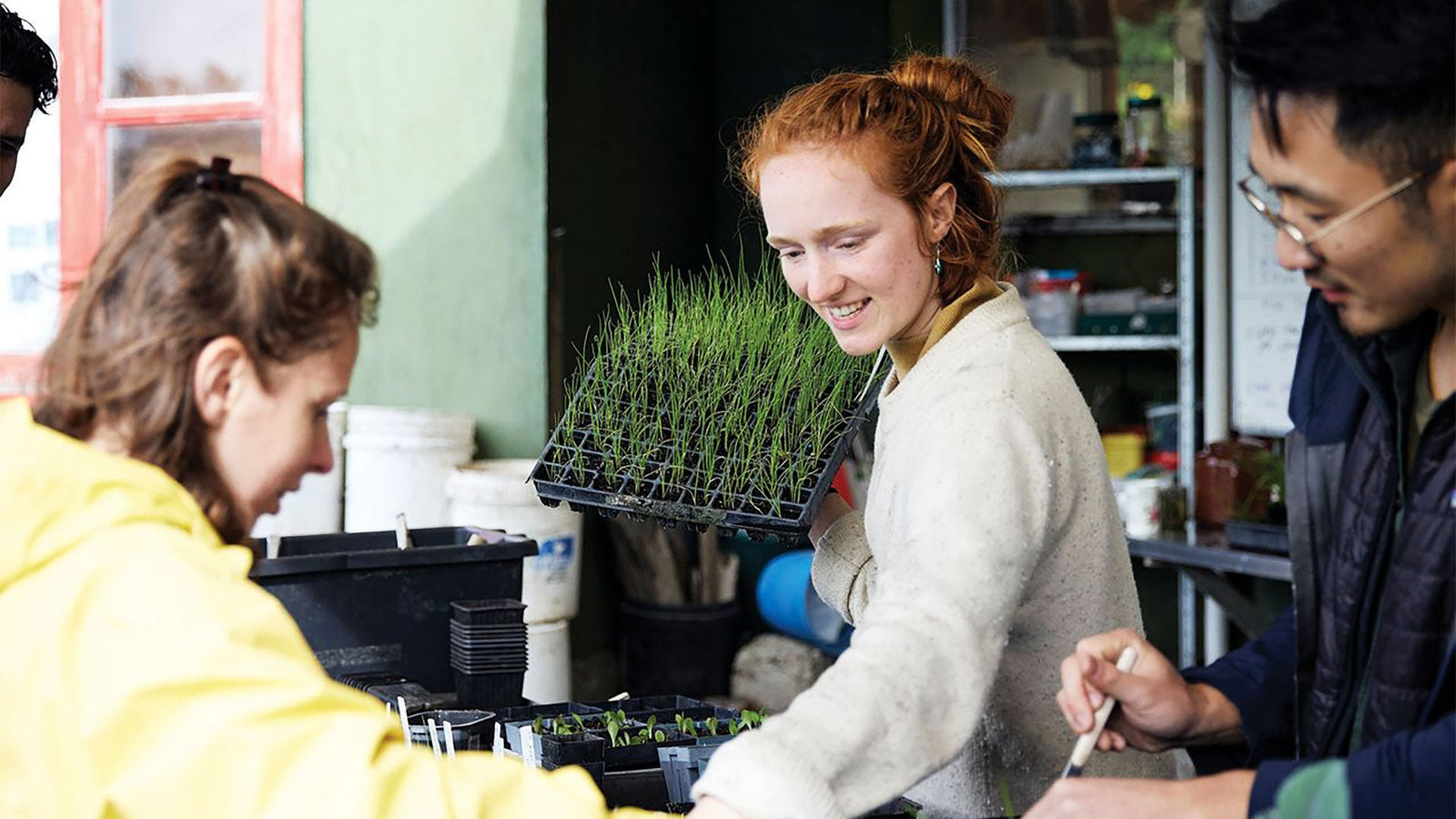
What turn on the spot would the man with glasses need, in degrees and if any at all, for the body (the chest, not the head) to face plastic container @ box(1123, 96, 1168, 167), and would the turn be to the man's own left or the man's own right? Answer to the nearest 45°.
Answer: approximately 135° to the man's own right

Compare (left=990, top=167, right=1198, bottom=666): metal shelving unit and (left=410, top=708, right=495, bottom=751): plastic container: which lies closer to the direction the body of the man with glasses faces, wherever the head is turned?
the plastic container

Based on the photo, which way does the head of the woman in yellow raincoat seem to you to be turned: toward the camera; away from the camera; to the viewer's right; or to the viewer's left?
to the viewer's right

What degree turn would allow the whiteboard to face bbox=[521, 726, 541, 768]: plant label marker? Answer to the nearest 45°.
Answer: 0° — it already faces it

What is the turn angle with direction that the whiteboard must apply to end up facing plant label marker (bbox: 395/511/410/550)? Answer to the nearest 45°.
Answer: approximately 45° to its right

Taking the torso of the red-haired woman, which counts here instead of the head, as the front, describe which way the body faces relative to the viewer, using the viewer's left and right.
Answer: facing to the left of the viewer

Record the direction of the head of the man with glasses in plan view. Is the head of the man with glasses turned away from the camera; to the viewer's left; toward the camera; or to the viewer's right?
to the viewer's left

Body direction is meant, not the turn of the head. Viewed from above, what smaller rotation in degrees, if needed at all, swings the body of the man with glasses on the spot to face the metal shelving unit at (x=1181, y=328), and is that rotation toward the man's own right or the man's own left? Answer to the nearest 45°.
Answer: approximately 135° to the man's own right
